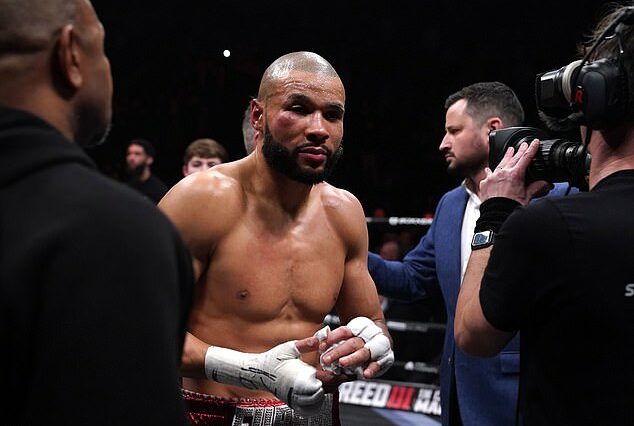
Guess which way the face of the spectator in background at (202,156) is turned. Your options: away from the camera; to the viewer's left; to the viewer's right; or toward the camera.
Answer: toward the camera

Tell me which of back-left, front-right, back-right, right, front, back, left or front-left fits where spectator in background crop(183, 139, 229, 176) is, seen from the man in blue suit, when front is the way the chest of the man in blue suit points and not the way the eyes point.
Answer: right

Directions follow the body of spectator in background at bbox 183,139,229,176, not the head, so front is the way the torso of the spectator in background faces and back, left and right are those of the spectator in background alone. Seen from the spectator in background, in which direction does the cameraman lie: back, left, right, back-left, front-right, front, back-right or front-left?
front

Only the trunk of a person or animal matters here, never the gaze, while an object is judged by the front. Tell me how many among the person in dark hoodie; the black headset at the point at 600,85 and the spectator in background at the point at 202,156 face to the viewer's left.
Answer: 1

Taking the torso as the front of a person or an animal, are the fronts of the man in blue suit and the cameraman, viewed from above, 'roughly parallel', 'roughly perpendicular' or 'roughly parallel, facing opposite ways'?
roughly perpendicular

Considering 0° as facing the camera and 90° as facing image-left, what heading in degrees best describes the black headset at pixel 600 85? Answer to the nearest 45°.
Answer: approximately 90°

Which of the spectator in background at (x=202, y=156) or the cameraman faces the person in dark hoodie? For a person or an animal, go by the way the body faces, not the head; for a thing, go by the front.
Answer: the spectator in background

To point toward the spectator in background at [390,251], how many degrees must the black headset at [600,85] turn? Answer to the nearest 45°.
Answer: approximately 90° to its right

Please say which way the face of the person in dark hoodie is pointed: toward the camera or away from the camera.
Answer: away from the camera

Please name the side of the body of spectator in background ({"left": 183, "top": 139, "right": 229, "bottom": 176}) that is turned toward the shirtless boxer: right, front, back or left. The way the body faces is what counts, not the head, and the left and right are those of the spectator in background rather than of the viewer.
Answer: front

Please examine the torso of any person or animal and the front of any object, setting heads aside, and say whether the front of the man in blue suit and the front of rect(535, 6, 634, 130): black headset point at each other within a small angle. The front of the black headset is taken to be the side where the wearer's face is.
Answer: no

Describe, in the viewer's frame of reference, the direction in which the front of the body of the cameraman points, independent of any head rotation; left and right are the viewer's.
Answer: facing away from the viewer and to the left of the viewer

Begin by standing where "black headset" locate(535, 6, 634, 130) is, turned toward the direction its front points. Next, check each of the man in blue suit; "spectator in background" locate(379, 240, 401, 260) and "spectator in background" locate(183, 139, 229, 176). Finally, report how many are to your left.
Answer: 0

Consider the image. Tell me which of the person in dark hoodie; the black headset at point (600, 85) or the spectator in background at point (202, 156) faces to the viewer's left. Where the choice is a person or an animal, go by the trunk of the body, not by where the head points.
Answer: the black headset

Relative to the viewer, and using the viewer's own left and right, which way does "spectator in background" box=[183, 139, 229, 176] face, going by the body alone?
facing the viewer

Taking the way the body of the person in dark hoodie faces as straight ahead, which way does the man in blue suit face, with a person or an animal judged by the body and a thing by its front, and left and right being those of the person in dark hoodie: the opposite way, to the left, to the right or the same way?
the opposite way

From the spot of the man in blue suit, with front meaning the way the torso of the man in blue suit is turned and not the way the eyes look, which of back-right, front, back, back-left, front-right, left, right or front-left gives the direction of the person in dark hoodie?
front-left

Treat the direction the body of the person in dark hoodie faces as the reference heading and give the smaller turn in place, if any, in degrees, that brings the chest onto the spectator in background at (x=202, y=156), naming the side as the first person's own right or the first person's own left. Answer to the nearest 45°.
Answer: approximately 45° to the first person's own left

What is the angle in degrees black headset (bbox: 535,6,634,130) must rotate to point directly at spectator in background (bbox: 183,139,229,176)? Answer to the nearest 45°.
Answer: approximately 45° to its right

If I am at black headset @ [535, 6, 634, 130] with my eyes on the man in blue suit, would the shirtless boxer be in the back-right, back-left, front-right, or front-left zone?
front-left

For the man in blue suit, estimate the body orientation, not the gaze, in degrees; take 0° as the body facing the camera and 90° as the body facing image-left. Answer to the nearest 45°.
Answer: approximately 45°

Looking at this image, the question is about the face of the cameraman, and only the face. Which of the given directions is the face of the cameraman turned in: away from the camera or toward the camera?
away from the camera
